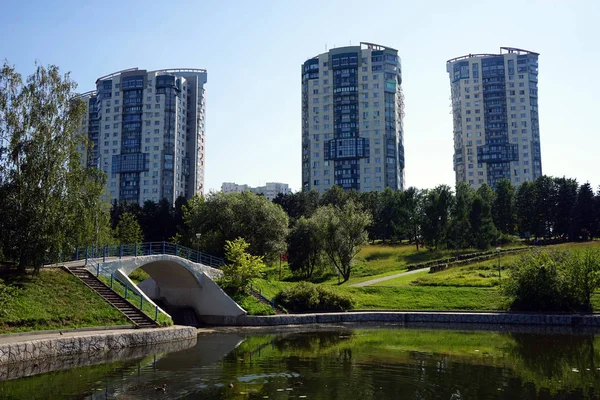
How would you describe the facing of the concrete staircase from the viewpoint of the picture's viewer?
facing the viewer and to the right of the viewer

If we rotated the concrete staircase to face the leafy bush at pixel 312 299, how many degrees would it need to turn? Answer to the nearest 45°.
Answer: approximately 90° to its left

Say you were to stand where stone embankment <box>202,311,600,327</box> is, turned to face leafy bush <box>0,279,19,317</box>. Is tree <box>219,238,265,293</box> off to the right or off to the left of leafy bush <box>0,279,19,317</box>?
right

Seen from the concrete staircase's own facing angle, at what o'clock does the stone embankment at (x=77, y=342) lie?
The stone embankment is roughly at 2 o'clock from the concrete staircase.

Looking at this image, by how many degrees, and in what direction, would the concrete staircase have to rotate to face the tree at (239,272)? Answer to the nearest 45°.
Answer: approximately 90° to its left

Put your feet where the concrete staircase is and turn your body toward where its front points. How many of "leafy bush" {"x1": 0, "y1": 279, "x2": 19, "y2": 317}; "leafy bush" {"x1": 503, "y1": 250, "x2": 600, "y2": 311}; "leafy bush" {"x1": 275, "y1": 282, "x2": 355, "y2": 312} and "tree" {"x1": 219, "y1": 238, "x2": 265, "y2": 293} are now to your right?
1

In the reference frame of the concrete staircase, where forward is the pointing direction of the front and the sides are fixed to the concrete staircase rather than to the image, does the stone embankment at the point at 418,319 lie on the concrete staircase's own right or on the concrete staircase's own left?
on the concrete staircase's own left

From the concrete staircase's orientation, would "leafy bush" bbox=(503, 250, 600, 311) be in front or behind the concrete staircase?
in front

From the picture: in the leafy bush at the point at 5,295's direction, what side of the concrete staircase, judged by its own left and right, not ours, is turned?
right
